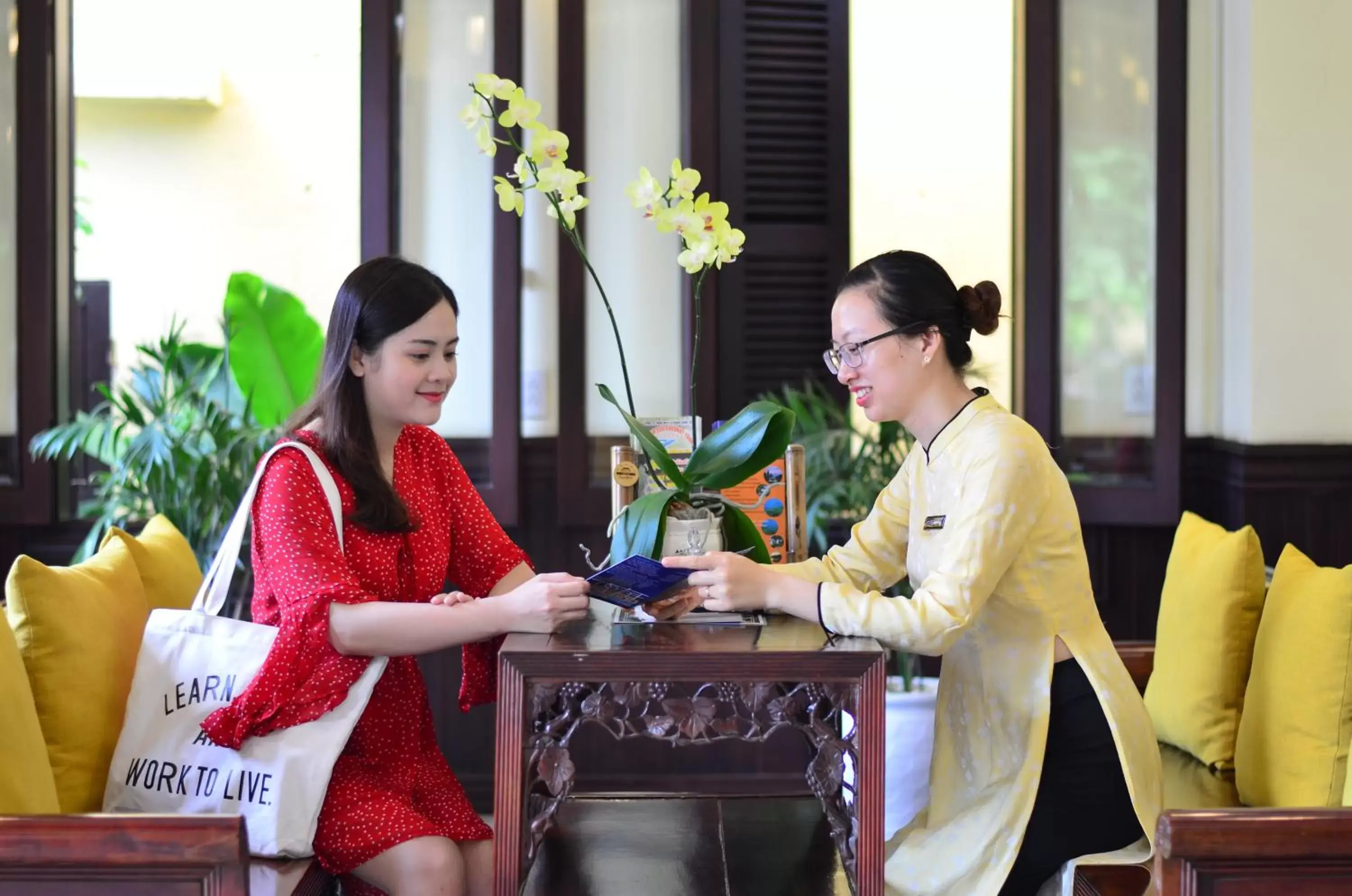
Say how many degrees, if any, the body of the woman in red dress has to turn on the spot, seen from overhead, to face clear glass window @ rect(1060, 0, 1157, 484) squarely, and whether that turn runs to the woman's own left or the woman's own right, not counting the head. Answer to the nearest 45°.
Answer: approximately 90° to the woman's own left

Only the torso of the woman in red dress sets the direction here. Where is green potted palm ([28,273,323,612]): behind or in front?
behind

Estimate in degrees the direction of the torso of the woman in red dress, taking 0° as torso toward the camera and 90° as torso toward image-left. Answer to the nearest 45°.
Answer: approximately 315°
